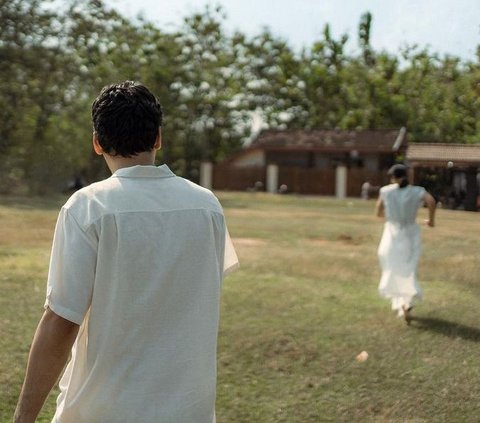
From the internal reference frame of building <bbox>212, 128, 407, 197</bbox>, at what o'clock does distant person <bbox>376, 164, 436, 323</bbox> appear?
The distant person is roughly at 12 o'clock from the building.

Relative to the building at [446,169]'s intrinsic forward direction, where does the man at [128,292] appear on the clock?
The man is roughly at 12 o'clock from the building.

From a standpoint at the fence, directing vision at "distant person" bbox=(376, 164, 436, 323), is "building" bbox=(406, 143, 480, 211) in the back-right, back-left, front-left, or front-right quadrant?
front-left

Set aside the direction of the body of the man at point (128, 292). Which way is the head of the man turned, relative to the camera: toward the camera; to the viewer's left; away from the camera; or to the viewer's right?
away from the camera

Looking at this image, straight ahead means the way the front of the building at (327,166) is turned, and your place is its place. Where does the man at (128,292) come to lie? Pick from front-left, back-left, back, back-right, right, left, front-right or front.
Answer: front

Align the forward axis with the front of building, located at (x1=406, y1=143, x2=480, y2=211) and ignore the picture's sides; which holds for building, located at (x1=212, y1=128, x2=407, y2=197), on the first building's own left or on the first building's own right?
on the first building's own right

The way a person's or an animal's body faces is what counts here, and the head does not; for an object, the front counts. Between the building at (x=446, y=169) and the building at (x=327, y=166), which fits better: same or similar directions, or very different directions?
same or similar directions

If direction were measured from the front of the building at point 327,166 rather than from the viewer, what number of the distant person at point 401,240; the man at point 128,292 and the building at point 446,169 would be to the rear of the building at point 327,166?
0

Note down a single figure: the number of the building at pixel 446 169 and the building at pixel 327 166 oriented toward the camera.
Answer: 2

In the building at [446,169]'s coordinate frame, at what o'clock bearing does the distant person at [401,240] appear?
The distant person is roughly at 12 o'clock from the building.

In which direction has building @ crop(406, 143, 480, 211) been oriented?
toward the camera
